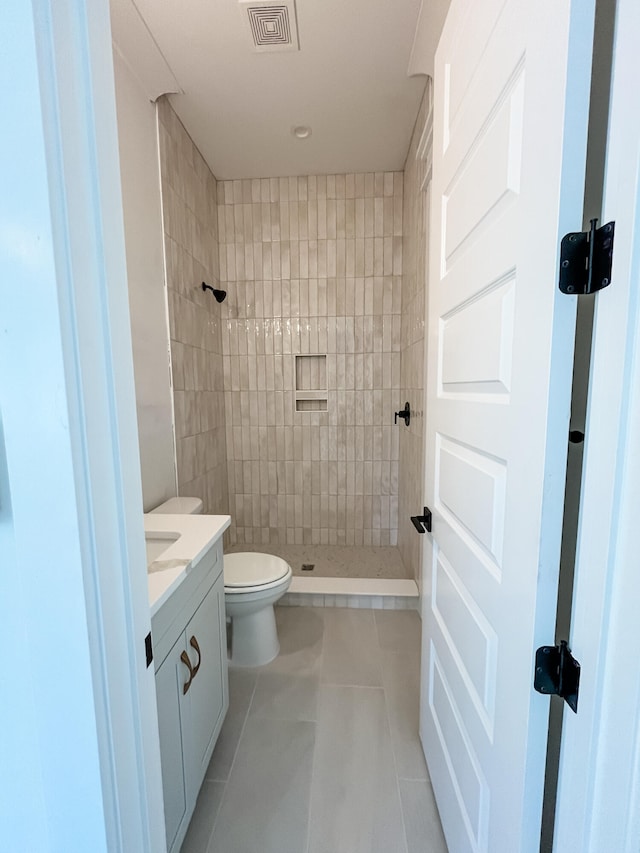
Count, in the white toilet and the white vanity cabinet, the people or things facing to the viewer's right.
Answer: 2

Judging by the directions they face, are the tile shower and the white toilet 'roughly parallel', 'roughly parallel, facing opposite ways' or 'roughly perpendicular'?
roughly perpendicular

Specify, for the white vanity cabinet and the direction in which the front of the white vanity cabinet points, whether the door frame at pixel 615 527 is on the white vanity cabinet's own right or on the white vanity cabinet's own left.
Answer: on the white vanity cabinet's own right

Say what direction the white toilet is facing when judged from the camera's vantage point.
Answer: facing to the right of the viewer

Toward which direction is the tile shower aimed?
toward the camera

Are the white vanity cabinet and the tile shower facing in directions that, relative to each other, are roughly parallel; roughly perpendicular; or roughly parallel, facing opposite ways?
roughly perpendicular

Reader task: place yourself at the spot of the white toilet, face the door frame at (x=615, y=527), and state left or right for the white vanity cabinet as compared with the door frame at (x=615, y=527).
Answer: right

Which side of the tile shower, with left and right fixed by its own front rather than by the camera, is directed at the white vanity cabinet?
front

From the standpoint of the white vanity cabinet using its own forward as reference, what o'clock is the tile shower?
The tile shower is roughly at 10 o'clock from the white vanity cabinet.

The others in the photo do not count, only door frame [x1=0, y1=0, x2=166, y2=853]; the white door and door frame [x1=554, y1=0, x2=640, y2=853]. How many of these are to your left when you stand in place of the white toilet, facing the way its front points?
0

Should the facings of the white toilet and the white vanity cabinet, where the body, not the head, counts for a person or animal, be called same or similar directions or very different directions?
same or similar directions

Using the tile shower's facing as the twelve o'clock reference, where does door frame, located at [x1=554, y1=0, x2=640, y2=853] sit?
The door frame is roughly at 12 o'clock from the tile shower.

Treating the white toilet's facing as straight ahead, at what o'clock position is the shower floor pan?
The shower floor pan is roughly at 11 o'clock from the white toilet.

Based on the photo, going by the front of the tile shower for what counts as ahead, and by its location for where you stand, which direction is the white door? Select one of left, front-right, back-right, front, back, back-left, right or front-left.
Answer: front

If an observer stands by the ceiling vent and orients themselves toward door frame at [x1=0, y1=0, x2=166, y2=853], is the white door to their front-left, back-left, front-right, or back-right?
front-left

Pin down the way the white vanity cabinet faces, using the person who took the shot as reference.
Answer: facing to the right of the viewer
